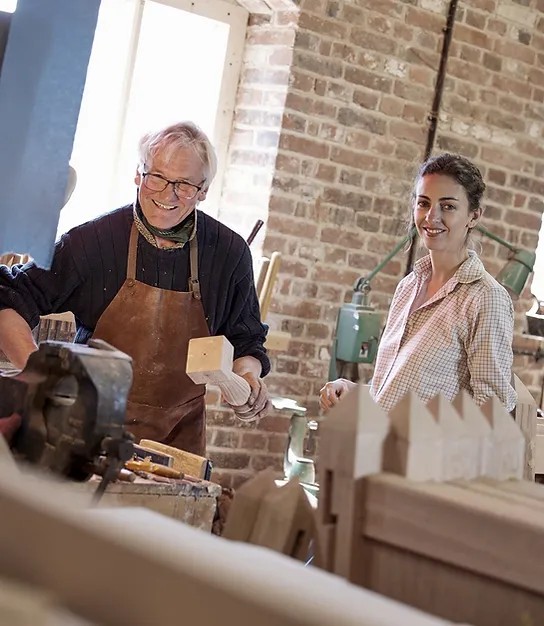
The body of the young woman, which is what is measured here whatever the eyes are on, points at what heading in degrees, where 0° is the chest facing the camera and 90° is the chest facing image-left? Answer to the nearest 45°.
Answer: approximately 45°

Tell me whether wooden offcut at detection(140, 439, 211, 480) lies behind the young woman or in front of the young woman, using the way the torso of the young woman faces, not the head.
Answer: in front

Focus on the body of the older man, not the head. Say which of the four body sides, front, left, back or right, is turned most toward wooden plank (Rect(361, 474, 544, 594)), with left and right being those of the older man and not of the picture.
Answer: front

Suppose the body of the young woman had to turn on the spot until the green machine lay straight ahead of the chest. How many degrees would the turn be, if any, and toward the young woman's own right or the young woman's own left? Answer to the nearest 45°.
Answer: approximately 135° to the young woman's own right

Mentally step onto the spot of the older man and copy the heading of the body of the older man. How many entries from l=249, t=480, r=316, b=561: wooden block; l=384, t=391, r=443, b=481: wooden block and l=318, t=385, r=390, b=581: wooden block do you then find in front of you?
3

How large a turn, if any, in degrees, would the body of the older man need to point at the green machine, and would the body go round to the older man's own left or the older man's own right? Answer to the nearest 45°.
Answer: approximately 135° to the older man's own left

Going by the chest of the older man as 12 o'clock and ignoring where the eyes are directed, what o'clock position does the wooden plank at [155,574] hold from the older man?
The wooden plank is roughly at 12 o'clock from the older man.

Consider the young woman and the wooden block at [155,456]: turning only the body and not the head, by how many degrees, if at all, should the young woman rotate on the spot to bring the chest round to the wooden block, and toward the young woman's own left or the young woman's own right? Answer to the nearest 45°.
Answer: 0° — they already face it

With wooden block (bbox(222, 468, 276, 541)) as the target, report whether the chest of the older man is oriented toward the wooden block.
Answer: yes

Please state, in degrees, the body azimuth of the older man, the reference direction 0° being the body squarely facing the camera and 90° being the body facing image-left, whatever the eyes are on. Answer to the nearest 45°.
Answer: approximately 0°

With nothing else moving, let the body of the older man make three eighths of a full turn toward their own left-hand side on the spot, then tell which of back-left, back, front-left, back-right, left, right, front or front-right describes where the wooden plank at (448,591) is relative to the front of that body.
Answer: back-right

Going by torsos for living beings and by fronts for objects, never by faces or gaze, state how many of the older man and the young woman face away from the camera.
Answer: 0
